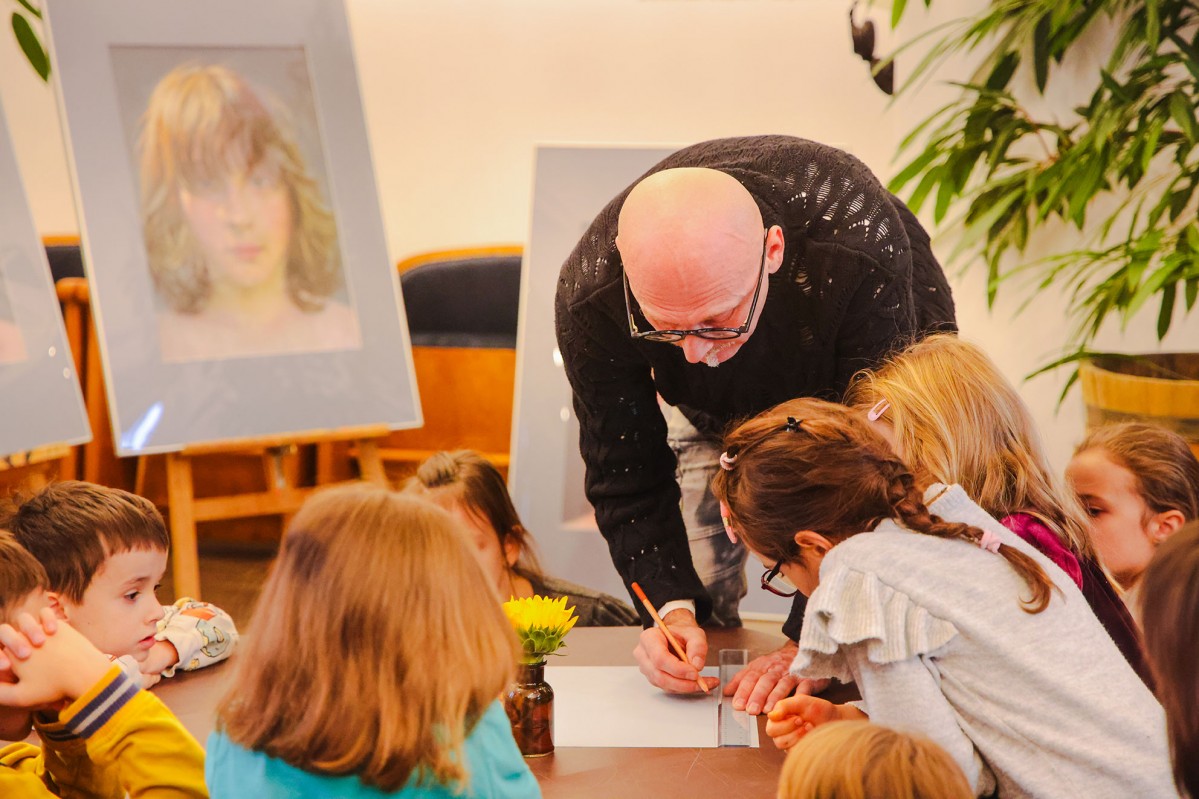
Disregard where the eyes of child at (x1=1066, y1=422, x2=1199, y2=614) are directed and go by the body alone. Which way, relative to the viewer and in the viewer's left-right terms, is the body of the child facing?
facing to the left of the viewer

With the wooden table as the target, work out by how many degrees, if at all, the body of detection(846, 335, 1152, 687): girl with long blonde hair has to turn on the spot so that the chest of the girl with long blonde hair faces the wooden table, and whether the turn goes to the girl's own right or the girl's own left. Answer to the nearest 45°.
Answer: approximately 45° to the girl's own left

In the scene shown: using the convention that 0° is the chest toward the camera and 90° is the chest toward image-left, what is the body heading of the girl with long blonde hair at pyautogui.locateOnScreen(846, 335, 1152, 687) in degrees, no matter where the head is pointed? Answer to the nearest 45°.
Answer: approximately 90°

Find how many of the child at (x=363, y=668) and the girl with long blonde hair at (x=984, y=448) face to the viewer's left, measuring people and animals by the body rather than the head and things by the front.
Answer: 1

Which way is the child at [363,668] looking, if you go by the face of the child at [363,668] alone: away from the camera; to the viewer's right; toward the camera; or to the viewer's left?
away from the camera

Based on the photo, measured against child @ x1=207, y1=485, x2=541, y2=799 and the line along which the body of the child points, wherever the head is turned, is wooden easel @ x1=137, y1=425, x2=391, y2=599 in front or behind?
in front

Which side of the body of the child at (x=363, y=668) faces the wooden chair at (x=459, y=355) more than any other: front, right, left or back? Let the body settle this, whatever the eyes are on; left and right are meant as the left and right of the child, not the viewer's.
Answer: front

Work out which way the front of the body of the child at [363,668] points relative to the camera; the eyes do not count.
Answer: away from the camera

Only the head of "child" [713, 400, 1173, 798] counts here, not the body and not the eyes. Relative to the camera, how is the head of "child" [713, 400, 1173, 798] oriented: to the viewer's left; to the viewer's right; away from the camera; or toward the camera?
to the viewer's left

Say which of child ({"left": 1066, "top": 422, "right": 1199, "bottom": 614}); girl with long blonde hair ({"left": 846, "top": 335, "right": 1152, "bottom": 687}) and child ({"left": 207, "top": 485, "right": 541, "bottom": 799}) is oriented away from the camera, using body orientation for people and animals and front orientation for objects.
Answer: child ({"left": 207, "top": 485, "right": 541, "bottom": 799})

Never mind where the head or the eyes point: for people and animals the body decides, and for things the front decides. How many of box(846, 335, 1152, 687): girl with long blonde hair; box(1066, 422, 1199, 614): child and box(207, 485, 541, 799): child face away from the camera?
1

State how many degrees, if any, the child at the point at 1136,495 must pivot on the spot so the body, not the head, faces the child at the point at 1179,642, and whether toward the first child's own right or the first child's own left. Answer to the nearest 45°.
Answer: approximately 90° to the first child's own left
